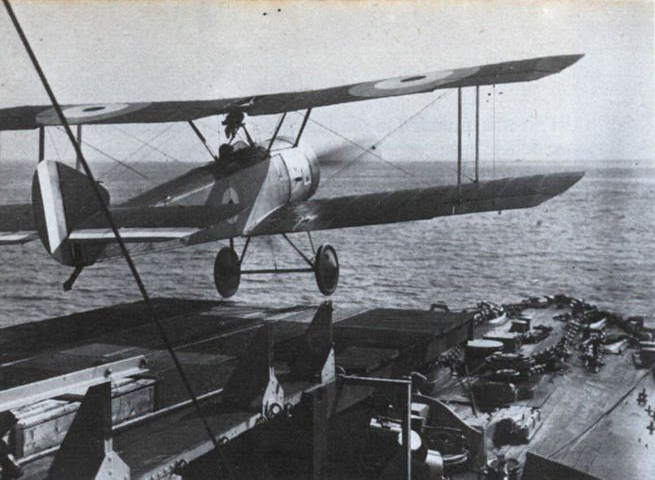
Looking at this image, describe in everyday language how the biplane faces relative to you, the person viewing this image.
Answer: facing away from the viewer and to the right of the viewer

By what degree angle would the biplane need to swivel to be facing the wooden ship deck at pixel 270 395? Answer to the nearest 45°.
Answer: approximately 135° to its right

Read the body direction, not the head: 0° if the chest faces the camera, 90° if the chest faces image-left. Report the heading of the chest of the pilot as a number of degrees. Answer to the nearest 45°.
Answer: approximately 225°

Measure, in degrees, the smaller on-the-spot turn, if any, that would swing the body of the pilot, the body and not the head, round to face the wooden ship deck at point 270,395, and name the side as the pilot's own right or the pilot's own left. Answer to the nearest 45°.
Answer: approximately 135° to the pilot's own right
